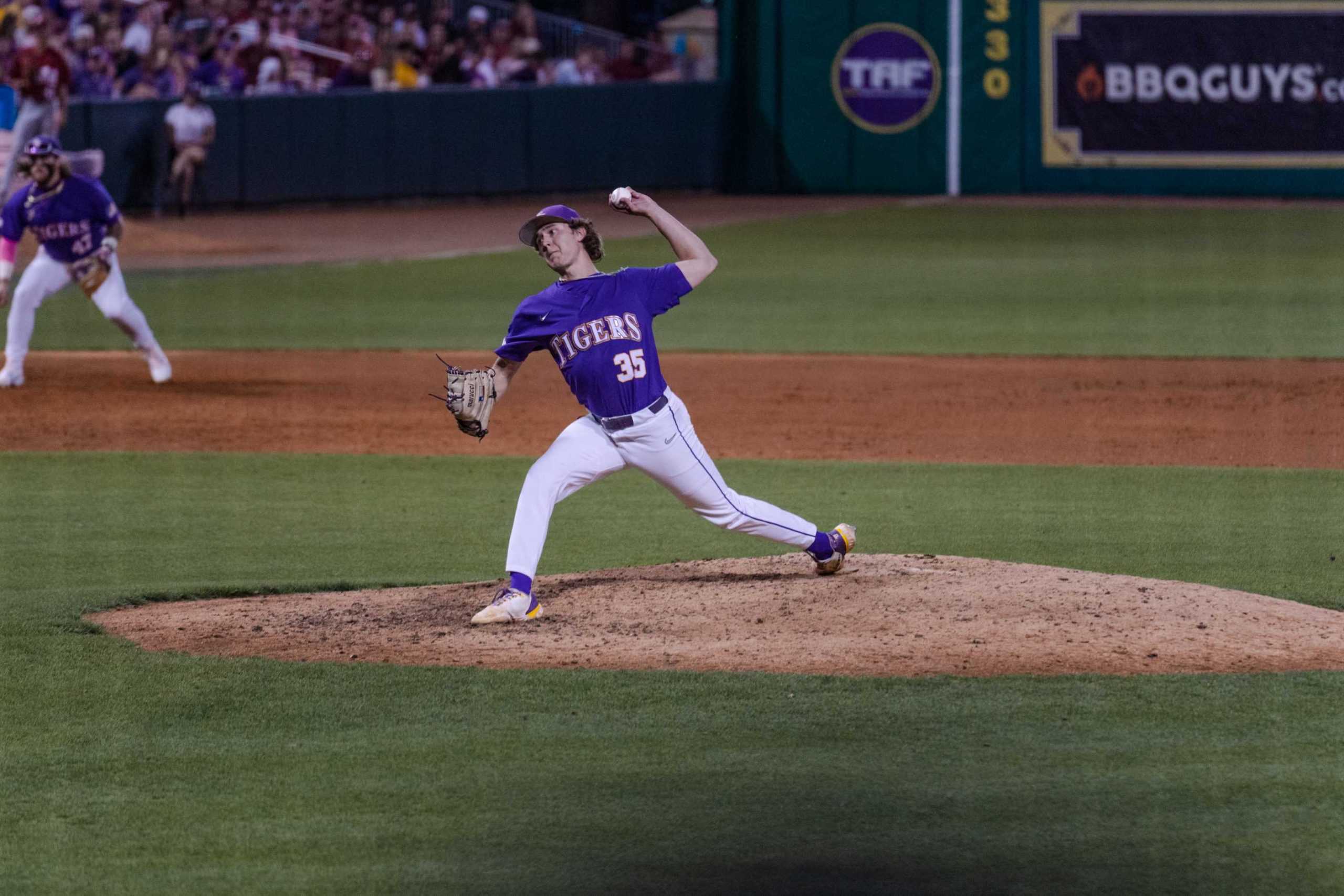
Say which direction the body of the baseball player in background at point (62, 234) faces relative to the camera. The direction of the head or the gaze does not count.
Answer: toward the camera

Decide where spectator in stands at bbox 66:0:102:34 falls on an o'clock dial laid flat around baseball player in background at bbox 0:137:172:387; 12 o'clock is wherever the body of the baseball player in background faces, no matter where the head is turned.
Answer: The spectator in stands is roughly at 6 o'clock from the baseball player in background.

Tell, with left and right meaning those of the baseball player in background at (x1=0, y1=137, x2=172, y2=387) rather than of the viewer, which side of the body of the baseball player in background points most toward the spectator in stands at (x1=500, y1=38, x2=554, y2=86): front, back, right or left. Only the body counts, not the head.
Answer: back

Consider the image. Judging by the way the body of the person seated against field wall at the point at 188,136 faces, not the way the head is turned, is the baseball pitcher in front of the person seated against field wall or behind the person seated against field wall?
in front

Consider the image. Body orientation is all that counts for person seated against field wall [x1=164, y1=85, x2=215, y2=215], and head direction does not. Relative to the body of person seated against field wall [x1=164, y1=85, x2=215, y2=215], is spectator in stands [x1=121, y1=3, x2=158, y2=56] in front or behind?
behind

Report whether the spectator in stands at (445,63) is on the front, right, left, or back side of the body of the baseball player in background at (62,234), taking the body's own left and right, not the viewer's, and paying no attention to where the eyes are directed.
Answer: back

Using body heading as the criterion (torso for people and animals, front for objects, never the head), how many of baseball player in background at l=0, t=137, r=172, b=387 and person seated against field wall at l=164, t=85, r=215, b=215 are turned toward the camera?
2

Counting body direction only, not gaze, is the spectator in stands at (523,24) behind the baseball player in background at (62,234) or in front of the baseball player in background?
behind

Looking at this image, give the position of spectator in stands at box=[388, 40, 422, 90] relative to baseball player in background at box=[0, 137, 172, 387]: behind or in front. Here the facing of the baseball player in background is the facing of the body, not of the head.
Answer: behind

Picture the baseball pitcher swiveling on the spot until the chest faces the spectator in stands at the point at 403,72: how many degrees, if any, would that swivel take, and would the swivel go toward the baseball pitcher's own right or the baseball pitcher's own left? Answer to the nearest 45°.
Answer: approximately 135° to the baseball pitcher's own right

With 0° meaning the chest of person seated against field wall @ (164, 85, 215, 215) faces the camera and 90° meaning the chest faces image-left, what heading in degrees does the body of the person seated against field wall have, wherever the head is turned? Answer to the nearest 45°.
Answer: approximately 0°

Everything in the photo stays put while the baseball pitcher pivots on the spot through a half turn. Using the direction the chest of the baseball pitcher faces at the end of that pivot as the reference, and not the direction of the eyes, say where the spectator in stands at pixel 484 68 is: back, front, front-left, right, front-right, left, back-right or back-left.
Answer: front-left

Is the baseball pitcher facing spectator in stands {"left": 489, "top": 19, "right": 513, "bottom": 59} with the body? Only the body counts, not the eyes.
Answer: no

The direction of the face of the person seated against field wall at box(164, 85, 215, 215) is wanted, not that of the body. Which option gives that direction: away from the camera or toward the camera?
toward the camera

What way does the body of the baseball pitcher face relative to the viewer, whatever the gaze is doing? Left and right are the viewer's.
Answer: facing the viewer and to the left of the viewer

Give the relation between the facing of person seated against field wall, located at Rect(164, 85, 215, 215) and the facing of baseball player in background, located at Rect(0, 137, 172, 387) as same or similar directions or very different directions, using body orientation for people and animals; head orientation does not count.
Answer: same or similar directions
